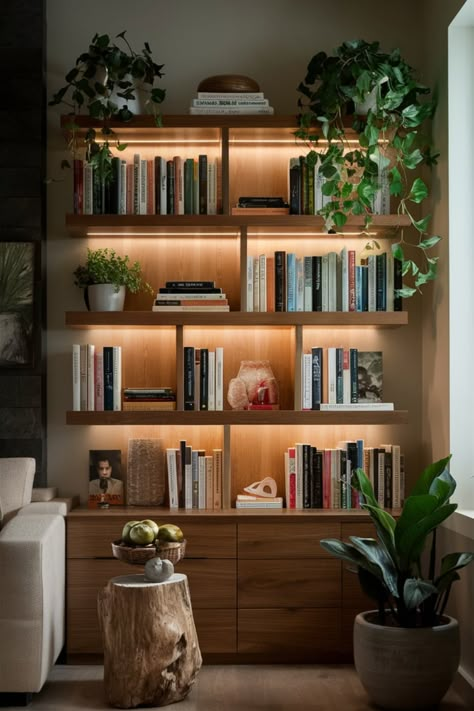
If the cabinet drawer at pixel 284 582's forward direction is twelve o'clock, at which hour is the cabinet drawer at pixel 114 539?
the cabinet drawer at pixel 114 539 is roughly at 3 o'clock from the cabinet drawer at pixel 284 582.

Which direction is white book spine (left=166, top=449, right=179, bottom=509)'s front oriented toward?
toward the camera

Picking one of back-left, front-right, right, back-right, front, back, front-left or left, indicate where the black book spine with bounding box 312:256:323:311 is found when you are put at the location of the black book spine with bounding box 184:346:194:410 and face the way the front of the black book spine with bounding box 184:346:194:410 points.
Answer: left

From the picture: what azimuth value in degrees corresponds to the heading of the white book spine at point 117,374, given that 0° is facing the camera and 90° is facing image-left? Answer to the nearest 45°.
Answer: approximately 0°

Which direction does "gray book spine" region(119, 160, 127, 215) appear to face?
toward the camera

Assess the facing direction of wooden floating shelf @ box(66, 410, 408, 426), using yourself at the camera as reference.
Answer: facing the viewer
